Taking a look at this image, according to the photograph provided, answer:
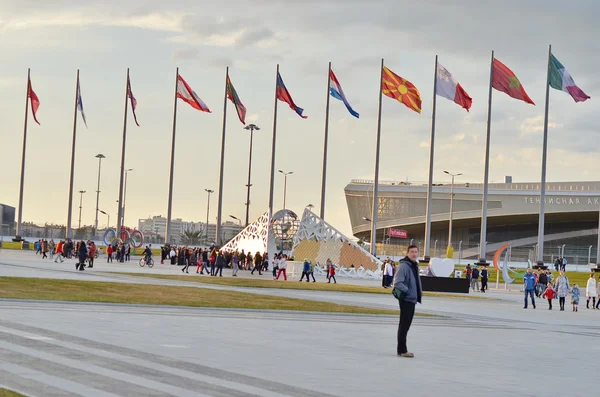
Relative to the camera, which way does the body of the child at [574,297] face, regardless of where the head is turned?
toward the camera
